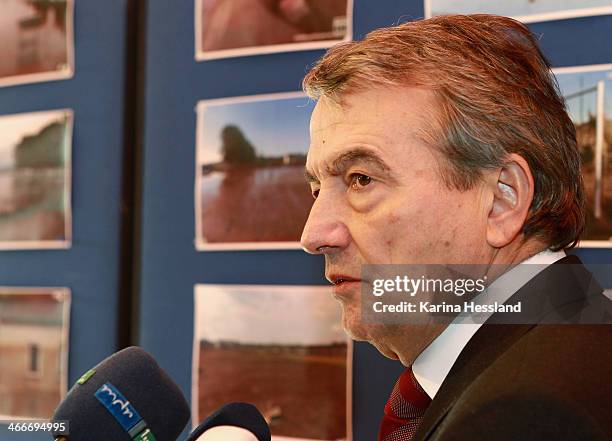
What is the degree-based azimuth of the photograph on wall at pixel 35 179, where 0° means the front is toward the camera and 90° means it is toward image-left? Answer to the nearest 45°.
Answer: approximately 45°

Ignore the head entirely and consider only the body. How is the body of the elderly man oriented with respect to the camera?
to the viewer's left

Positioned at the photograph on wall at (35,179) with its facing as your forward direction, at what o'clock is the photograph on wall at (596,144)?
the photograph on wall at (596,144) is roughly at 9 o'clock from the photograph on wall at (35,179).

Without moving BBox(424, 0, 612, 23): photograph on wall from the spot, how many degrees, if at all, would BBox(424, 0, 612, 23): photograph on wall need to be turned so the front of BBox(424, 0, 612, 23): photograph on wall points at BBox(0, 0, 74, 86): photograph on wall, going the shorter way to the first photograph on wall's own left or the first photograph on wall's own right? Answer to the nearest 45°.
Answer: approximately 45° to the first photograph on wall's own right

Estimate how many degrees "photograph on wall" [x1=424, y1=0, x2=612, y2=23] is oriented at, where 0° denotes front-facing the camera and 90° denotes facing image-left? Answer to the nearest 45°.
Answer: approximately 45°

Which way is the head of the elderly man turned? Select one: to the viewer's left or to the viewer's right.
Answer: to the viewer's left
